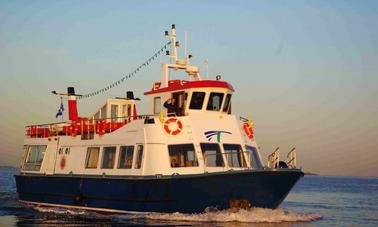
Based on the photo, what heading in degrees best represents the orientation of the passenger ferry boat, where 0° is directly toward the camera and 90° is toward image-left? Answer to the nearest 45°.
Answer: approximately 315°
